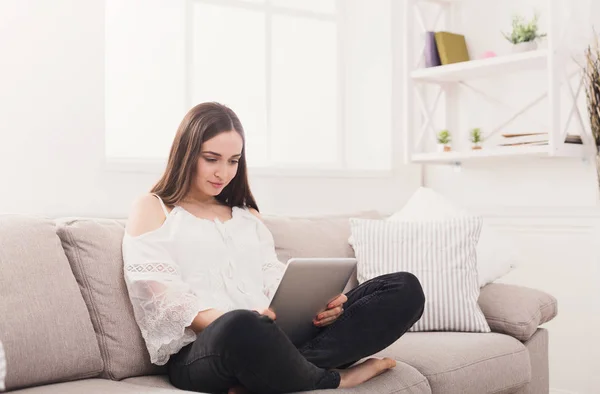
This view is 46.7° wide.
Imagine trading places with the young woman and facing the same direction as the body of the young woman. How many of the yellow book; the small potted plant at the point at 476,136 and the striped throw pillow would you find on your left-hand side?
3

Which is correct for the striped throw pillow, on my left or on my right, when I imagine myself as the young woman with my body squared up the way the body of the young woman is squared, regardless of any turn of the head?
on my left

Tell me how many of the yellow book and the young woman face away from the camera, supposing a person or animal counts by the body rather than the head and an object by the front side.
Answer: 0

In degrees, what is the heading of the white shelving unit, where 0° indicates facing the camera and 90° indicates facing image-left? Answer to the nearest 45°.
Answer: approximately 45°

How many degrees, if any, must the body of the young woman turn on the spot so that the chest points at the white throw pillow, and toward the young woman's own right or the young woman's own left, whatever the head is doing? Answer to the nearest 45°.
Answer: approximately 90° to the young woman's own left

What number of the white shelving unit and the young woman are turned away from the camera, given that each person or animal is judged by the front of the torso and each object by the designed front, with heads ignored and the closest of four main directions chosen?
0

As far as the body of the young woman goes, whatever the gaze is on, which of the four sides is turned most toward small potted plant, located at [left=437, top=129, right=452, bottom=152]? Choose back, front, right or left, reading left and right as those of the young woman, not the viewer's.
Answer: left

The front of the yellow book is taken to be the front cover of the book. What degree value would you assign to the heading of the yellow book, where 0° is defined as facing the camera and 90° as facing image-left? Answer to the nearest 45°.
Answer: approximately 315°

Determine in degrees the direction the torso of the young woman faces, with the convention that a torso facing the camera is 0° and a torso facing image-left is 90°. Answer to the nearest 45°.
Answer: approximately 315°
